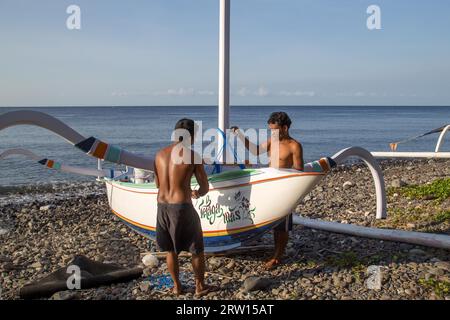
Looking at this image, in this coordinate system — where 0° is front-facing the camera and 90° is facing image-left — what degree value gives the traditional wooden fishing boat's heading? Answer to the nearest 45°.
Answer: approximately 315°

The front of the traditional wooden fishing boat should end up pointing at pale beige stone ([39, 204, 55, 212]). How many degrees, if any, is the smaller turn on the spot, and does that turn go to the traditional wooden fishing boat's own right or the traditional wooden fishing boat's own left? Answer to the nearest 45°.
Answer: approximately 180°
